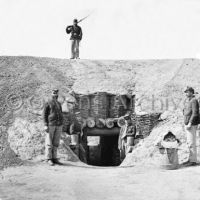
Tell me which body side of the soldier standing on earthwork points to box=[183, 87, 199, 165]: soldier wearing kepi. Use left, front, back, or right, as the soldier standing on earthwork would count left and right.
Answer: front

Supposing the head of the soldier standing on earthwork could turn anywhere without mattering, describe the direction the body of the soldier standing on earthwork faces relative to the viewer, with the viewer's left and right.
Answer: facing the viewer

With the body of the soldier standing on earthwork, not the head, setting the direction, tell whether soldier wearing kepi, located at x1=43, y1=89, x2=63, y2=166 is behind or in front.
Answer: in front
